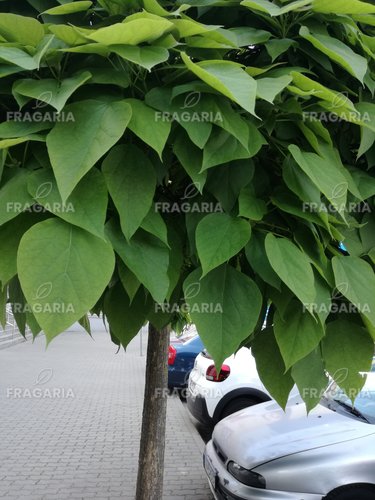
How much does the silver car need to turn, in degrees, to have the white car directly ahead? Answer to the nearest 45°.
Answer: approximately 135° to its right

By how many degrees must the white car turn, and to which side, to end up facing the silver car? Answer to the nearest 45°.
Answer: approximately 135° to its right

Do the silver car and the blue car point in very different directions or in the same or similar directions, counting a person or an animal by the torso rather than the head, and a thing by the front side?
very different directions

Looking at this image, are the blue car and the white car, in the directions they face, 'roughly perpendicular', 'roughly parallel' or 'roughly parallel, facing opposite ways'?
roughly parallel

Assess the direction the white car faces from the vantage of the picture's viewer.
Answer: facing away from the viewer and to the right of the viewer

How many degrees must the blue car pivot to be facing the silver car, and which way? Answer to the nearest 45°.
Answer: approximately 135° to its right

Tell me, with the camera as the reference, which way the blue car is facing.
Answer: facing away from the viewer and to the right of the viewer

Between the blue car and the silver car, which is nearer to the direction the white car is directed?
the blue car

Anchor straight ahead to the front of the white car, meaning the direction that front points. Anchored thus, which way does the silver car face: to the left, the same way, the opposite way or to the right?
the opposite way

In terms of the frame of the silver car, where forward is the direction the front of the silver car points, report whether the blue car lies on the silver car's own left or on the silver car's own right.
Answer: on the silver car's own right

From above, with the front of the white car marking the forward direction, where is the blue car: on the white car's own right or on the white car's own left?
on the white car's own left

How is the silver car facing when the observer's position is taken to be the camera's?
facing the viewer and to the left of the viewer
